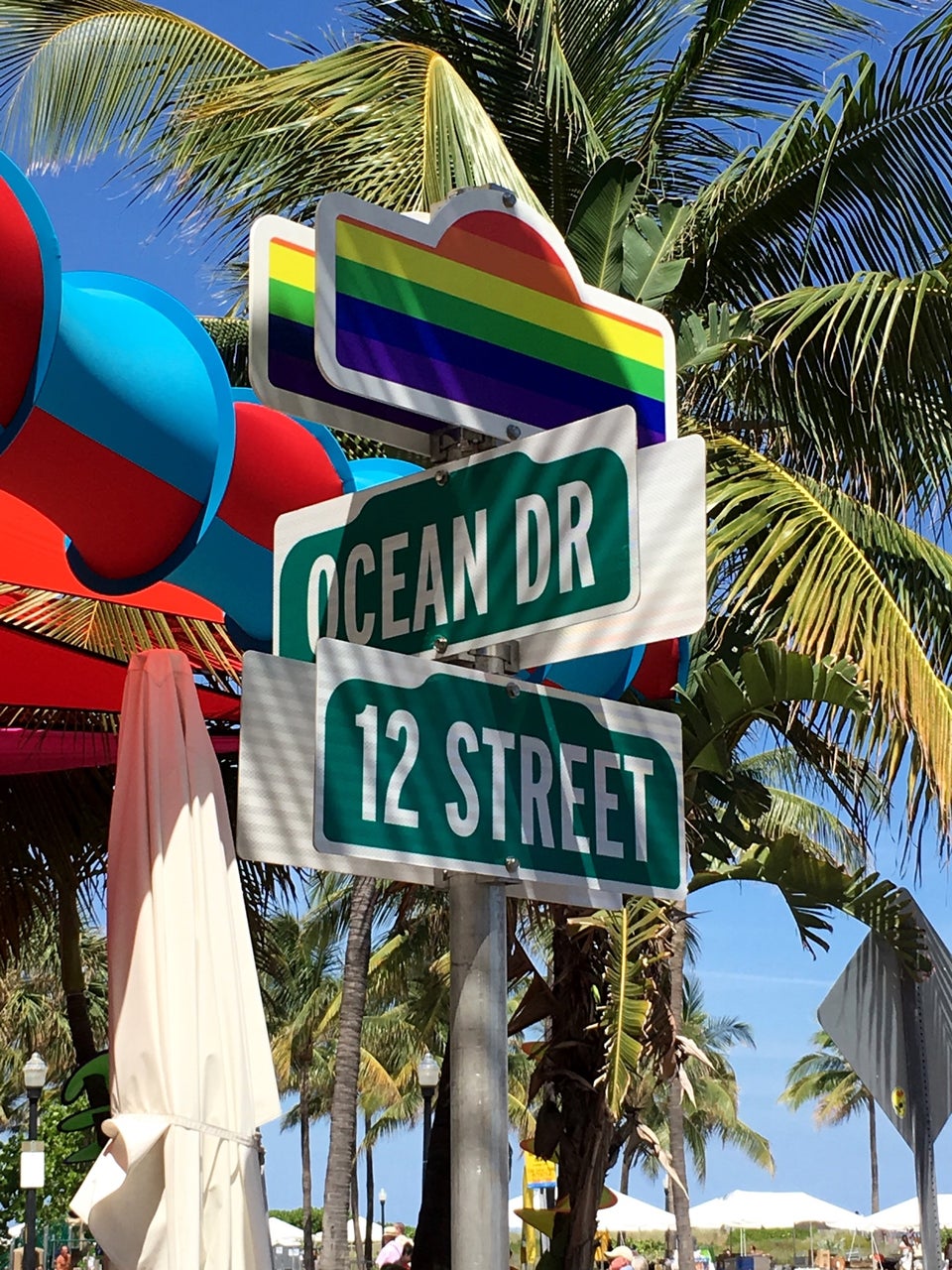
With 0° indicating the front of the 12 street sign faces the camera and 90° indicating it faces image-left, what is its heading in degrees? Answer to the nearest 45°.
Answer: approximately 315°

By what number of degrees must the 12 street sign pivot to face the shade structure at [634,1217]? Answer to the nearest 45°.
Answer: approximately 135° to its left

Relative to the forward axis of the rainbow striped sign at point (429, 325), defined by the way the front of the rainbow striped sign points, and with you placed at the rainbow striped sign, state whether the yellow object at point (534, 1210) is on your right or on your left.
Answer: on your left

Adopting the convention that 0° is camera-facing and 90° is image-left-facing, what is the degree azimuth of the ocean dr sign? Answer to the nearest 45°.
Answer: approximately 45°

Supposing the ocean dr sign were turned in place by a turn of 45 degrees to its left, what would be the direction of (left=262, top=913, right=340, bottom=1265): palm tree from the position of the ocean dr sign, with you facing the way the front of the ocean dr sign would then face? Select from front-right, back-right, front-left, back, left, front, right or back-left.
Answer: back

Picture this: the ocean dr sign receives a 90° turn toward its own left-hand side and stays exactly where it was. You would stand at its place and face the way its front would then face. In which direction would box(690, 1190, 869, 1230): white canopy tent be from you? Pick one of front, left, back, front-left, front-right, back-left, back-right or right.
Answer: back-left
